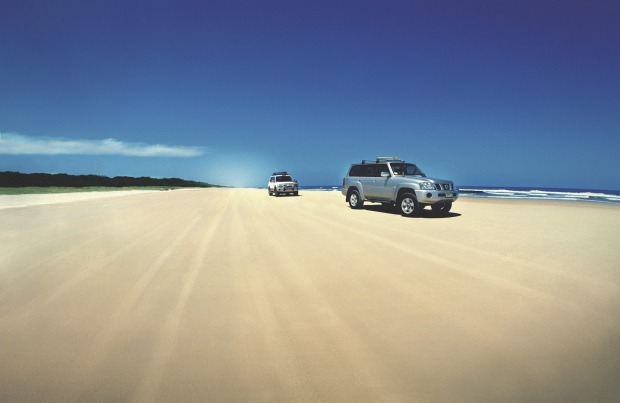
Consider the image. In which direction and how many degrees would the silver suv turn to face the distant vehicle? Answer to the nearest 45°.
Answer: approximately 180°

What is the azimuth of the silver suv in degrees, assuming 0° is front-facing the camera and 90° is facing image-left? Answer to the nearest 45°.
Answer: approximately 315°
